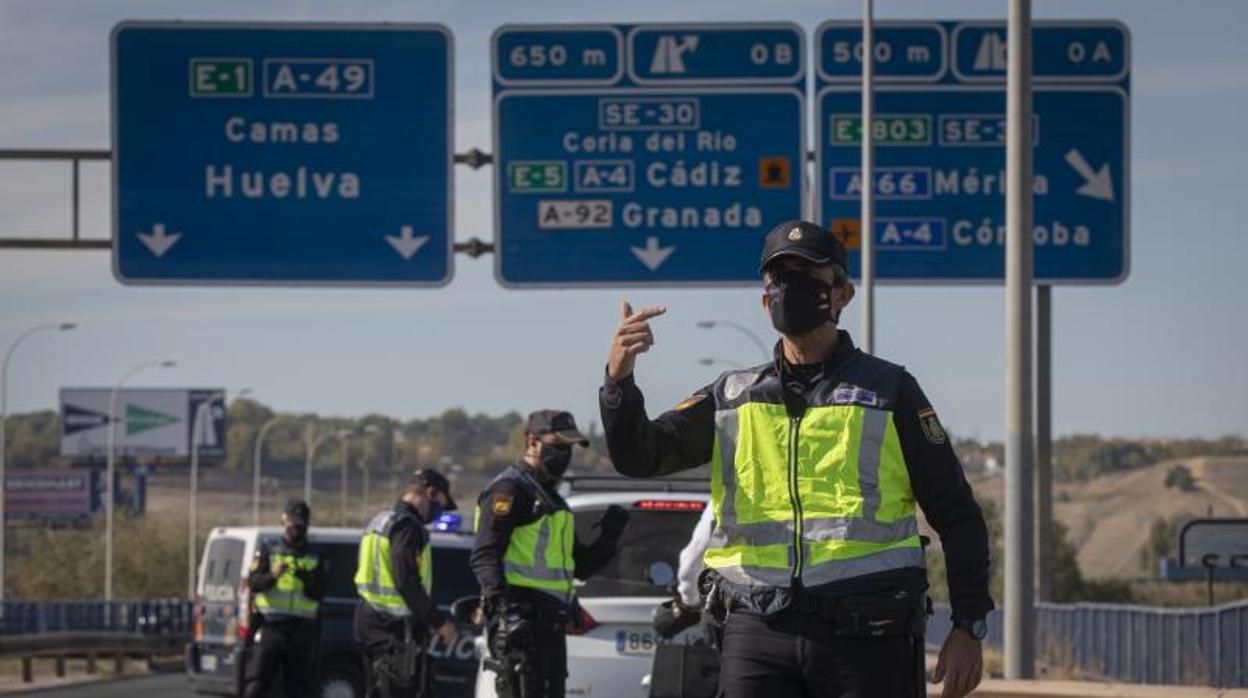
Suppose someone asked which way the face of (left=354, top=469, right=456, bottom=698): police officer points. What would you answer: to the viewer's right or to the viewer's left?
to the viewer's right

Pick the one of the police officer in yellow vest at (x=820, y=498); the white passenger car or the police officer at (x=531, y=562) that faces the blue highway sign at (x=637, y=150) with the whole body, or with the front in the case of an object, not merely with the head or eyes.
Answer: the white passenger car

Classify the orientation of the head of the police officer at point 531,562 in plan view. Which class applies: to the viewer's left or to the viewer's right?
to the viewer's right

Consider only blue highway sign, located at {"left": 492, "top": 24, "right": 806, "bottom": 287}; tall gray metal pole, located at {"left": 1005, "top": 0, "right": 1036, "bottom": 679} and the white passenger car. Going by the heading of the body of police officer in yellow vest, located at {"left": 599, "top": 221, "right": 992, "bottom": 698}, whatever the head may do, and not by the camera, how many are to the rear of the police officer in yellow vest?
3

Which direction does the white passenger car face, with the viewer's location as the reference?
facing away from the viewer
